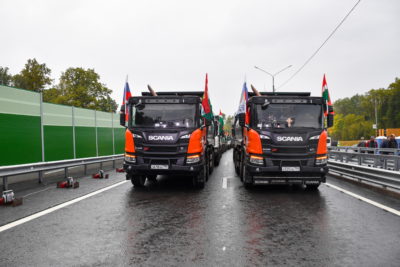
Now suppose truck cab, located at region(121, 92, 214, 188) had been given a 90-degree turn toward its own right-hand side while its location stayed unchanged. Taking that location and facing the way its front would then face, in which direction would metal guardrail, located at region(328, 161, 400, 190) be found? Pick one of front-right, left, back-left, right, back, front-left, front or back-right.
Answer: back

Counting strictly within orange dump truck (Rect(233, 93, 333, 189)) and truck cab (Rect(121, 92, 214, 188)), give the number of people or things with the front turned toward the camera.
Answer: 2

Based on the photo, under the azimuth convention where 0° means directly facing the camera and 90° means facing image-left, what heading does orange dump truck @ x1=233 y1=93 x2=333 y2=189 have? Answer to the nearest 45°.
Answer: approximately 0°

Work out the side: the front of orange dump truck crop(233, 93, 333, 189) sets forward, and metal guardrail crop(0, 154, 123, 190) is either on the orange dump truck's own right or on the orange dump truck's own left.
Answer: on the orange dump truck's own right

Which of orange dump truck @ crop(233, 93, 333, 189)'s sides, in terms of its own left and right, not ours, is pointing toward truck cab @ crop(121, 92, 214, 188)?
right

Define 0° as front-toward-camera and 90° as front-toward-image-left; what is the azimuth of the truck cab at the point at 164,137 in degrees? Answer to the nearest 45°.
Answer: approximately 0°
